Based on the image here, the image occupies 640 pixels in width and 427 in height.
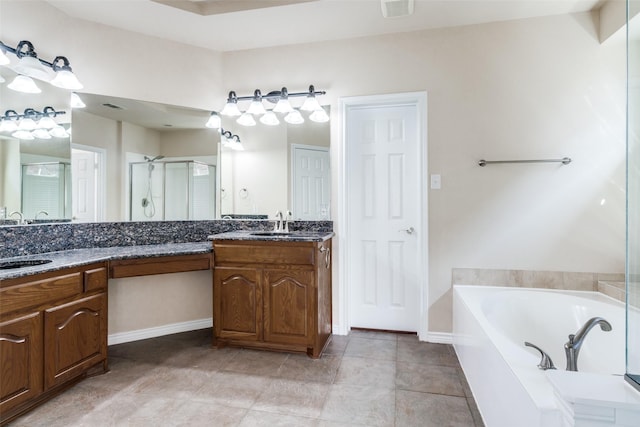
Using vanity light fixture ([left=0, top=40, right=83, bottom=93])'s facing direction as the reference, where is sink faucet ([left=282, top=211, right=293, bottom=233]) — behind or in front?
in front

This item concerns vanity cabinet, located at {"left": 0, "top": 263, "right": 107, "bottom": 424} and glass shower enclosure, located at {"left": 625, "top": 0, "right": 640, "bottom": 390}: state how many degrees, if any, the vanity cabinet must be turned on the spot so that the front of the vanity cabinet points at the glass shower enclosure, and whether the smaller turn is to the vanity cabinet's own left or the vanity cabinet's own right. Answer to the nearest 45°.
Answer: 0° — it already faces it

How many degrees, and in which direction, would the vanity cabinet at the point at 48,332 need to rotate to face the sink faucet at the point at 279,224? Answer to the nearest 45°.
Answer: approximately 45° to its left

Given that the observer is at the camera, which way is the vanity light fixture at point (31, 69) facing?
facing the viewer and to the right of the viewer

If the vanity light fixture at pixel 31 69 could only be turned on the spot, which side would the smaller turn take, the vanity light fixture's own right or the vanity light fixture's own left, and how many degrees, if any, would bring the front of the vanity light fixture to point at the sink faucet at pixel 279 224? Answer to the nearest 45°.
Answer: approximately 45° to the vanity light fixture's own left

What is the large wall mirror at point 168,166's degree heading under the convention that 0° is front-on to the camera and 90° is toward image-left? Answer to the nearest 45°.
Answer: approximately 315°

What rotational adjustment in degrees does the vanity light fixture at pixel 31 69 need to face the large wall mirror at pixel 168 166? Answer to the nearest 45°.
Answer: approximately 45° to its left

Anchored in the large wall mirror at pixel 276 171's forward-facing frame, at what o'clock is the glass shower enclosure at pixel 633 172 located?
The glass shower enclosure is roughly at 11 o'clock from the large wall mirror.

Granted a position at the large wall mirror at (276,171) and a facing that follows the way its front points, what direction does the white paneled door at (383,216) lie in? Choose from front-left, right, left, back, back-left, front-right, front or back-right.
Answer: left
